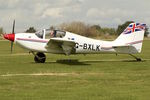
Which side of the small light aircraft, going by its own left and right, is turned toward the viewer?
left
